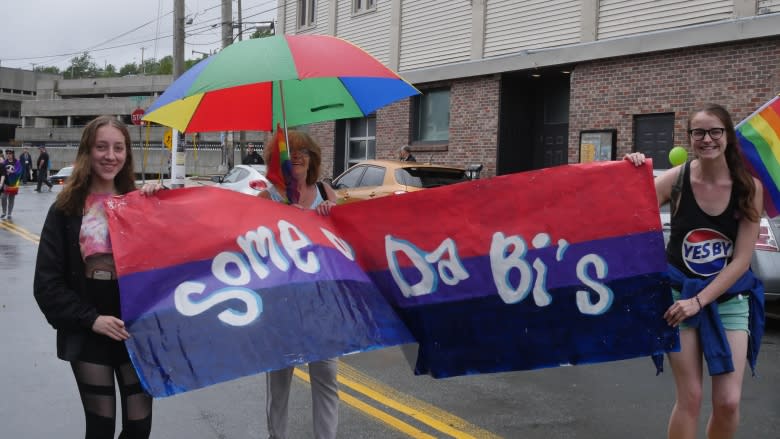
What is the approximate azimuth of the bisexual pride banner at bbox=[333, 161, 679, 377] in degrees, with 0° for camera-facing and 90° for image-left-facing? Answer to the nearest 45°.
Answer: approximately 0°

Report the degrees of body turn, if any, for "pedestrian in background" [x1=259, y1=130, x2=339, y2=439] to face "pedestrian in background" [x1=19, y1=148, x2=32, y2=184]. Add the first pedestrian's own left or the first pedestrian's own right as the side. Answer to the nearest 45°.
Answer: approximately 180°

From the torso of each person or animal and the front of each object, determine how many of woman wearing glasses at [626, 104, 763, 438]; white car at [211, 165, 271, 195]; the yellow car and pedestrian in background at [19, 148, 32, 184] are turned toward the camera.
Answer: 2

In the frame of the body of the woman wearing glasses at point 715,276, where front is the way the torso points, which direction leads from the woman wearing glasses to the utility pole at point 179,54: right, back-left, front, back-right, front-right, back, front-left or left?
back-right

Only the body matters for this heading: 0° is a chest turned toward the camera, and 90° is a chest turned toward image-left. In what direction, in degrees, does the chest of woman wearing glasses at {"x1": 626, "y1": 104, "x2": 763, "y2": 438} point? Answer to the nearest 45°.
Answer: approximately 0°

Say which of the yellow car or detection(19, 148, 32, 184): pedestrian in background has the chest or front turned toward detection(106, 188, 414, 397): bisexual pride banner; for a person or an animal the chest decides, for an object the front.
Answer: the pedestrian in background

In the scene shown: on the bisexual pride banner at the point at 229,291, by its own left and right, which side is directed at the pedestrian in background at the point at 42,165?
back

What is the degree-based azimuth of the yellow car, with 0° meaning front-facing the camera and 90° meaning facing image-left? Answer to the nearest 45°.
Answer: approximately 135°

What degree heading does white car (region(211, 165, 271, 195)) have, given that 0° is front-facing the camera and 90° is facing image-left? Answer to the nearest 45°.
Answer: approximately 135°
